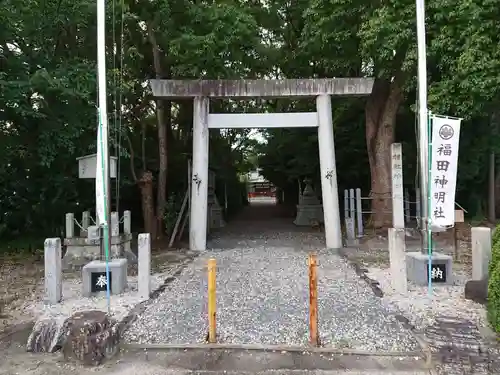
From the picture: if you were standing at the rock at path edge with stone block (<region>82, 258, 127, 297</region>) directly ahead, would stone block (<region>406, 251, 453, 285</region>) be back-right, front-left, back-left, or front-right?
front-right

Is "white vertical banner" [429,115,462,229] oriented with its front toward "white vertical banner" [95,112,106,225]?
no

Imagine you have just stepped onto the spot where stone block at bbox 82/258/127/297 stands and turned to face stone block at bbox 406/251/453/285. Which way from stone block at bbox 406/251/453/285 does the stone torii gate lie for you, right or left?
left

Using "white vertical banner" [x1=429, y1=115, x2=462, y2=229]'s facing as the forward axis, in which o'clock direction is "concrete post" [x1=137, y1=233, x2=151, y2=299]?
The concrete post is roughly at 2 o'clock from the white vertical banner.

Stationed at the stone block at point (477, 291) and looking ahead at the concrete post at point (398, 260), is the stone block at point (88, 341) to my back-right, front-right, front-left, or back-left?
front-left

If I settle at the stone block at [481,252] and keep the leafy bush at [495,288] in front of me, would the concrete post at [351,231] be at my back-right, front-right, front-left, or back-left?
back-right

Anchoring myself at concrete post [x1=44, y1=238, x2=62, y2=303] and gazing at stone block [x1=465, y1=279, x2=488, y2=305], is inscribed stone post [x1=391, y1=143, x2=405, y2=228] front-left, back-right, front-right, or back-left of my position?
front-left

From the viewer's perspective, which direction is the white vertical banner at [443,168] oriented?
toward the camera

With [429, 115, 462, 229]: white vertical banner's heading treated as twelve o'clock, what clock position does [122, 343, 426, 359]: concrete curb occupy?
The concrete curb is roughly at 1 o'clock from the white vertical banner.

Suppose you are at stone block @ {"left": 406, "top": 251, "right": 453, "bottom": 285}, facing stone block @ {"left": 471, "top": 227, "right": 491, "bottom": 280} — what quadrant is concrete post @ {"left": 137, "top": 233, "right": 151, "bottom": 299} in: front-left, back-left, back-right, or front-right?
back-right

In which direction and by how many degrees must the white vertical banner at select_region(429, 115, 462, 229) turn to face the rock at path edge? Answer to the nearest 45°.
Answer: approximately 45° to its right

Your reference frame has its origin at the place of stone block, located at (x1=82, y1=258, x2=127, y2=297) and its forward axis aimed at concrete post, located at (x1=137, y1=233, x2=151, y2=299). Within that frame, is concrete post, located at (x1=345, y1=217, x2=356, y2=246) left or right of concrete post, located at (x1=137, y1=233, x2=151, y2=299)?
left

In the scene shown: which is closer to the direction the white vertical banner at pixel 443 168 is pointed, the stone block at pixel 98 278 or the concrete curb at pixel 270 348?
the concrete curb

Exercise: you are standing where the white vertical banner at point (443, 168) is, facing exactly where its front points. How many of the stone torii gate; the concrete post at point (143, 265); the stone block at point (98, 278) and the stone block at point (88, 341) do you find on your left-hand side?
0

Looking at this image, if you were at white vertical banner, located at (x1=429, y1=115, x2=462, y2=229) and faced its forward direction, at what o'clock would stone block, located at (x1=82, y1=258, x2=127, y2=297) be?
The stone block is roughly at 2 o'clock from the white vertical banner.
